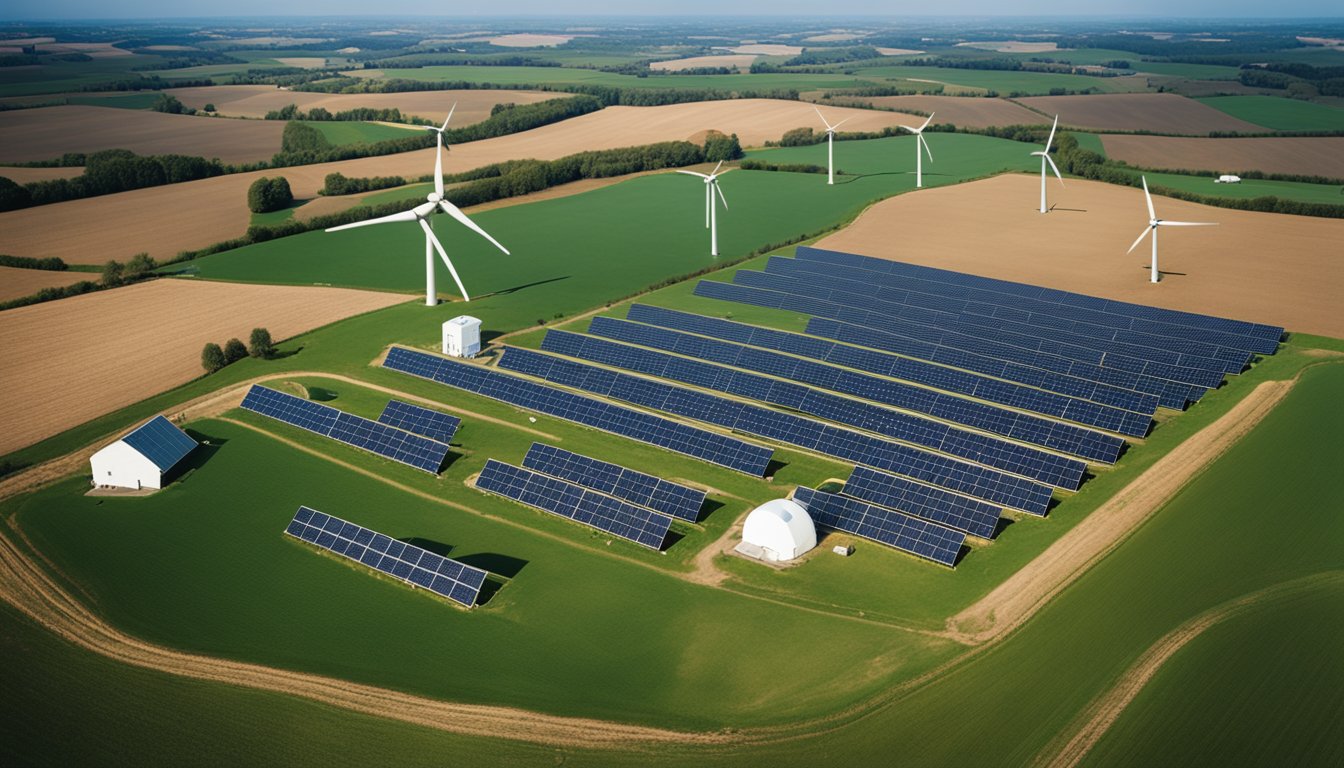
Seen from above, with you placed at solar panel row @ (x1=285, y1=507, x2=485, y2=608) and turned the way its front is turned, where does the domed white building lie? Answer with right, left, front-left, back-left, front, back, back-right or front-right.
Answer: back-left

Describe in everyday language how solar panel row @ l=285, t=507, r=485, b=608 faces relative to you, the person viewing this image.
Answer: facing the viewer and to the left of the viewer
